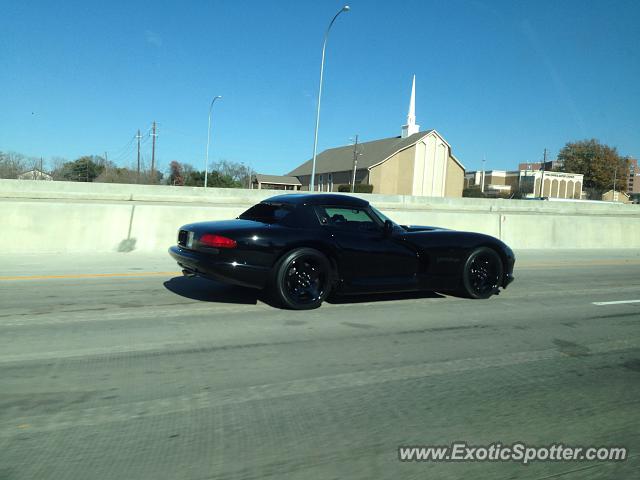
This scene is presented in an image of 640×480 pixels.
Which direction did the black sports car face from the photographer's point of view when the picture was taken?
facing away from the viewer and to the right of the viewer

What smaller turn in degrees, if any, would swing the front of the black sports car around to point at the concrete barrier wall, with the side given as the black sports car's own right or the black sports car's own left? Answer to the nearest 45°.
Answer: approximately 90° to the black sports car's own left

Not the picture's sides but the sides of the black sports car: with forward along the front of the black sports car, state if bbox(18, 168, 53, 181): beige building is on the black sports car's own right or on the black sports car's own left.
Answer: on the black sports car's own left
